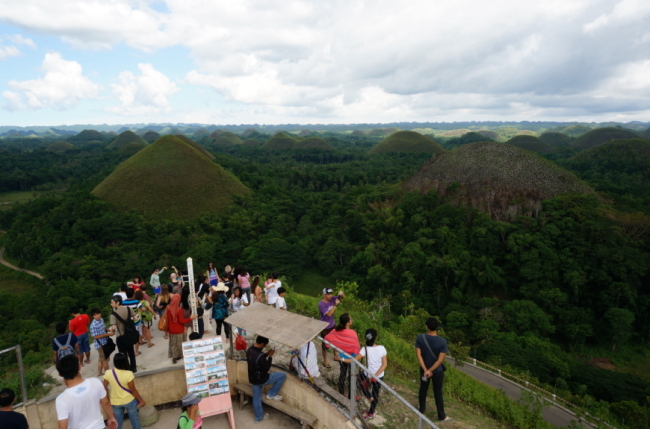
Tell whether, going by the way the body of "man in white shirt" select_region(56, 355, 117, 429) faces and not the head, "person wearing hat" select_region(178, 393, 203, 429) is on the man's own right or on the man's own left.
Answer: on the man's own right

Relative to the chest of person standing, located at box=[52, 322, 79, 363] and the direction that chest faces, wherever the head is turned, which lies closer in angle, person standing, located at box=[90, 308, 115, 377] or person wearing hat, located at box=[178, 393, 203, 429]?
the person standing

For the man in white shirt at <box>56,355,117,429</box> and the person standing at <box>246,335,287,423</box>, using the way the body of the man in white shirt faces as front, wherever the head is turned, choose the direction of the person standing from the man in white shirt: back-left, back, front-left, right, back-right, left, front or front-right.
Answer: right

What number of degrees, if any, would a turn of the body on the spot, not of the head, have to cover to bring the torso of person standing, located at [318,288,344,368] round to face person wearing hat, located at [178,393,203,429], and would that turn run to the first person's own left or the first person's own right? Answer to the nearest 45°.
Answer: approximately 90° to the first person's own right

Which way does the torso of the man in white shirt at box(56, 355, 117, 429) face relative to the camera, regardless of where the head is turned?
away from the camera

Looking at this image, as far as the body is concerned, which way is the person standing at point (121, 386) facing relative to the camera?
away from the camera

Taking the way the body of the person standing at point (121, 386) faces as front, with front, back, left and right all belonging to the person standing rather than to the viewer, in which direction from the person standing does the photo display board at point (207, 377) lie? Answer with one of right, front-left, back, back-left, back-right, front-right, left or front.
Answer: right

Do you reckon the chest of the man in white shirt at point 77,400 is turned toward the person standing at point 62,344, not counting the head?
yes

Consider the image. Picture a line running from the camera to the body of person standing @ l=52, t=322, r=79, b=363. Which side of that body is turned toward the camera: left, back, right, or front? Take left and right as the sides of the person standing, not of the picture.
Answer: back

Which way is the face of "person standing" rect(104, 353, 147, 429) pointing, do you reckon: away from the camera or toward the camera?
away from the camera

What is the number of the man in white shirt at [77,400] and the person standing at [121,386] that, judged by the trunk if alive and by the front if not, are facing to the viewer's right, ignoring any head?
0
